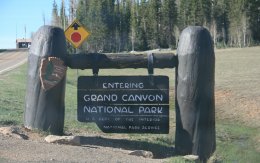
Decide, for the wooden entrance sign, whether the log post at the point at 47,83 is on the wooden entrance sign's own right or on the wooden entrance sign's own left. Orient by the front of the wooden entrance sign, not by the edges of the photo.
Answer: on the wooden entrance sign's own right

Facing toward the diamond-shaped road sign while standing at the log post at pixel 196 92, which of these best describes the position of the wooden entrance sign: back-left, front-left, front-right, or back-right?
front-left

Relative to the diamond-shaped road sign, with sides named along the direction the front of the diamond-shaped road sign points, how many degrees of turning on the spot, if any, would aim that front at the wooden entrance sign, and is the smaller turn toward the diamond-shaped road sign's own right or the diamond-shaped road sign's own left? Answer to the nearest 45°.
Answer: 0° — it already faces it

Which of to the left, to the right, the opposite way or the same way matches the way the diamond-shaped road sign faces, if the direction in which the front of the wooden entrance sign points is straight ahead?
the same way

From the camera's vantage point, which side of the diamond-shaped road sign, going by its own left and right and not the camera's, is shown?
front

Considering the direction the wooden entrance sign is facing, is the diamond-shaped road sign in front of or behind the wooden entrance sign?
behind

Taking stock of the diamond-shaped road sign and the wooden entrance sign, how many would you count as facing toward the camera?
2

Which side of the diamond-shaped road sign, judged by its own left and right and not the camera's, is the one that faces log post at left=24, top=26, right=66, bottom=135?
front

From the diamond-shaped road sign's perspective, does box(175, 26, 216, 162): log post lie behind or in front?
in front
